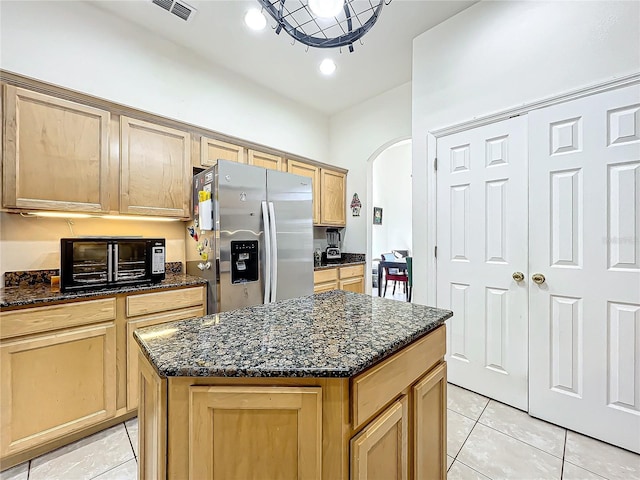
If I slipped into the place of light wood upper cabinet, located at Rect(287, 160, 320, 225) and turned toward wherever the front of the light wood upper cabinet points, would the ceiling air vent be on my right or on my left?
on my right

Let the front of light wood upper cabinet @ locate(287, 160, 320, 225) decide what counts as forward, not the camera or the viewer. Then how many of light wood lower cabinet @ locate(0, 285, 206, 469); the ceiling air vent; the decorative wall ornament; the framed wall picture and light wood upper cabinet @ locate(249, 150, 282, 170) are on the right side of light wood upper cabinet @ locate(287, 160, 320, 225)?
3

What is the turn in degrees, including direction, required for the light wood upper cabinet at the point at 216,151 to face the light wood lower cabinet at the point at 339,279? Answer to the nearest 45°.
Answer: approximately 45° to its left
